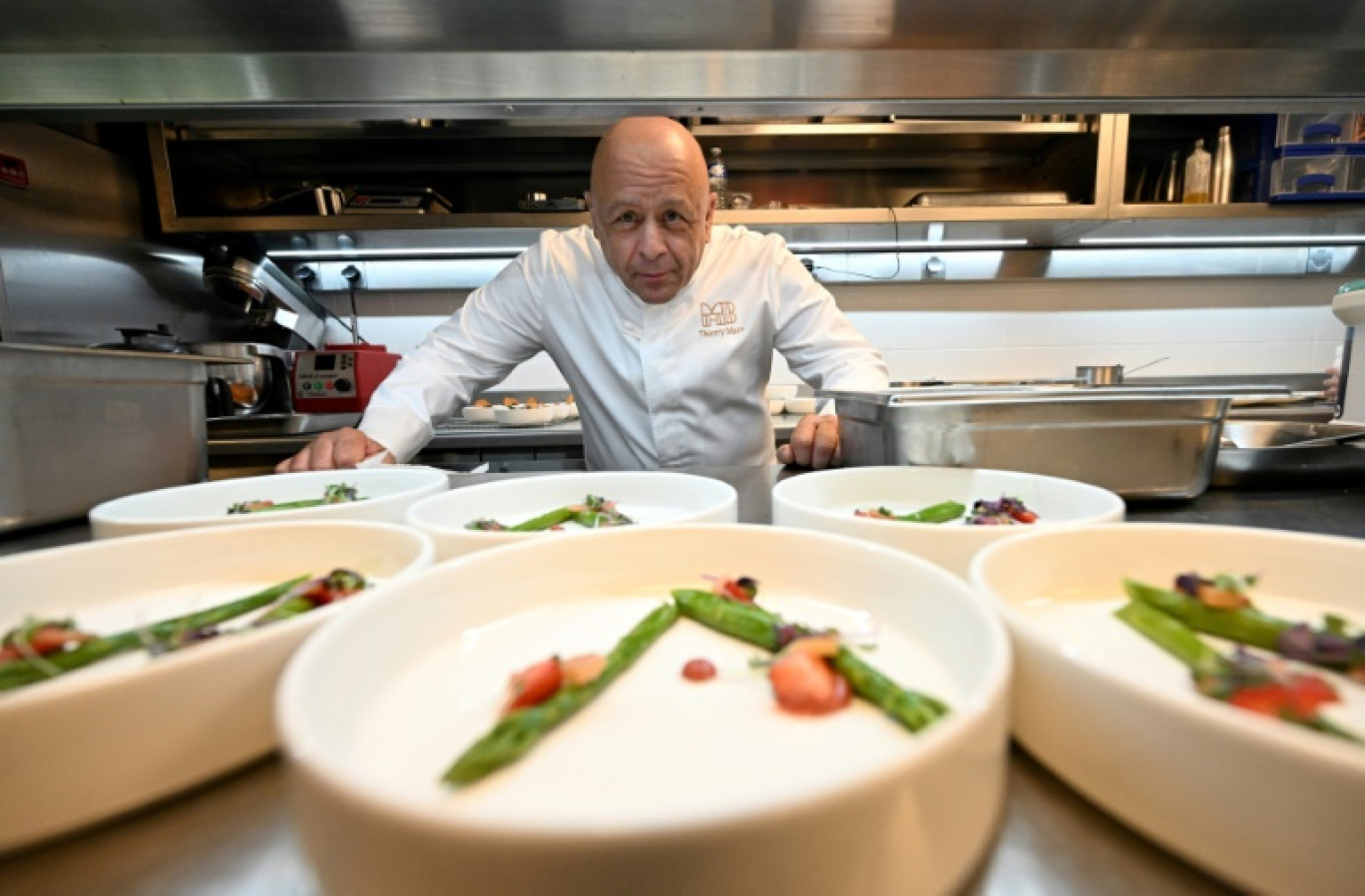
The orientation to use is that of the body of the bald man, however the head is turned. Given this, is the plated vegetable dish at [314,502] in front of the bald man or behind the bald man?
in front

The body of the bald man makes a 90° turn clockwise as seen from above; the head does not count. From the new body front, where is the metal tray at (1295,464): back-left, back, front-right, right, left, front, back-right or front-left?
back-left

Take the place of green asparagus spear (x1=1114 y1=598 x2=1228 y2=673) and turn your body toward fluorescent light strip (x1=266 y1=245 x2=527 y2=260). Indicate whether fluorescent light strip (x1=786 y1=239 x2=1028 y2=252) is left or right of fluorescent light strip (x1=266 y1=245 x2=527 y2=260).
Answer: right

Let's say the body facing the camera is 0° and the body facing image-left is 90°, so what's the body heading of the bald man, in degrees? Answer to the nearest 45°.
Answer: approximately 0°

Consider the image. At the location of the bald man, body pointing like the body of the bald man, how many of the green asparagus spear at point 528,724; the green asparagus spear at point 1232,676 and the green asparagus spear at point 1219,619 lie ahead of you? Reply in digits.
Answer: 3

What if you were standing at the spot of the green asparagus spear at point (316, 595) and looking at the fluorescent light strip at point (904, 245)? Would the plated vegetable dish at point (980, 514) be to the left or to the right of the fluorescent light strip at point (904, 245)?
right

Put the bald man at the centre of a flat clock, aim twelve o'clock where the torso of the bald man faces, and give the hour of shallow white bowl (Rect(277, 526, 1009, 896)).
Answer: The shallow white bowl is roughly at 12 o'clock from the bald man.

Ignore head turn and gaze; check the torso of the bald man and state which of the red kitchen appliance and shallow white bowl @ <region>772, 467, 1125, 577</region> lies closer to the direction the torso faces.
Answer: the shallow white bowl

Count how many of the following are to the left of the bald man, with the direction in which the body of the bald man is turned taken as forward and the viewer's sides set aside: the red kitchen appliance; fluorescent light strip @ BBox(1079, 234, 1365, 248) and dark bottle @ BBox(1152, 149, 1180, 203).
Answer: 2

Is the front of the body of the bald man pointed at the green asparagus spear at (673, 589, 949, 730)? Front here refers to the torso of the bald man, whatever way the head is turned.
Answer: yes

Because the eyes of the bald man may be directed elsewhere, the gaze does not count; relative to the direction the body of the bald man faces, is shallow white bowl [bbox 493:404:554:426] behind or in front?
behind

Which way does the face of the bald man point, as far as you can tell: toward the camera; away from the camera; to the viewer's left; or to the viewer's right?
toward the camera

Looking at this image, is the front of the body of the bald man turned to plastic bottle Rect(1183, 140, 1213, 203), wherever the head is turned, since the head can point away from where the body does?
no

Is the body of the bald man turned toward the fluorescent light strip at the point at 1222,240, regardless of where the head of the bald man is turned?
no

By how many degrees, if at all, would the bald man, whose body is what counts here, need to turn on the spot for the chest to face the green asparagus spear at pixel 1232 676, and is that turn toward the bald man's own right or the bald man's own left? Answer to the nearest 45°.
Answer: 0° — they already face it

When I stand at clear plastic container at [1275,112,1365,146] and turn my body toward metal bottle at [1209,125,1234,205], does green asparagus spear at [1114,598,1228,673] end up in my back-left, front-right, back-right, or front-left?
front-left
